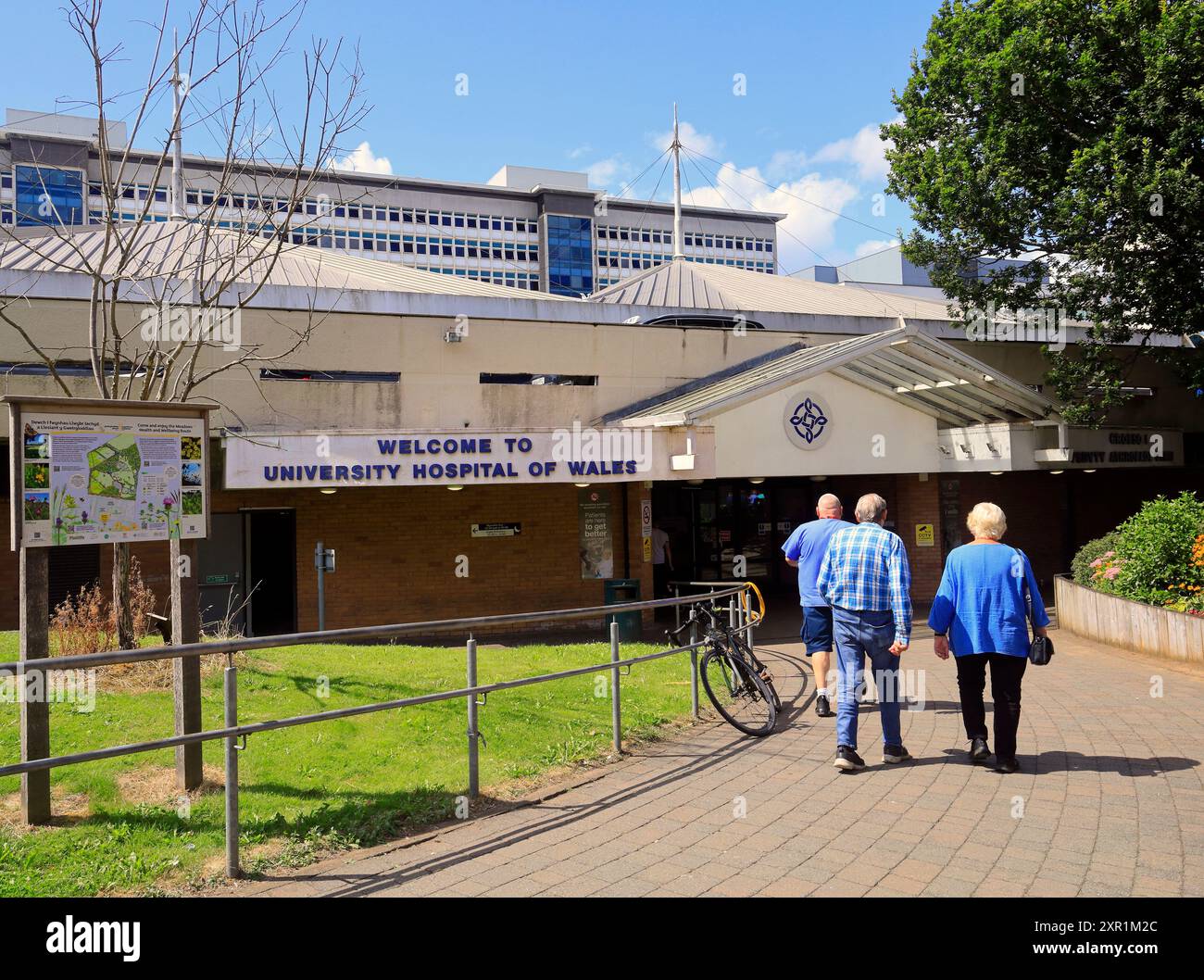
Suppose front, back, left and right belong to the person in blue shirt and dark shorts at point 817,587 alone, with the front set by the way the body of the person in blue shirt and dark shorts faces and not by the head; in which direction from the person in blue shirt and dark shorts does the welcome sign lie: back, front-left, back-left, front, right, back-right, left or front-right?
front-left

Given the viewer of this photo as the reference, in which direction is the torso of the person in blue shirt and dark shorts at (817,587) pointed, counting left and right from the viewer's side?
facing away from the viewer

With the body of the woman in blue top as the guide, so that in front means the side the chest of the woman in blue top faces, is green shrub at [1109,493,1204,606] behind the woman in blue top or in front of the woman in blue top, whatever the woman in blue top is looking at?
in front

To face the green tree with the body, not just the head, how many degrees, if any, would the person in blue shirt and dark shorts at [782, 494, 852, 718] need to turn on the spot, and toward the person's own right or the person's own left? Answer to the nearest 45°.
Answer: approximately 45° to the person's own right

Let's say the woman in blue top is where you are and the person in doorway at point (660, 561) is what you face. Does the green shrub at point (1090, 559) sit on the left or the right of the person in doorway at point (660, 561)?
right

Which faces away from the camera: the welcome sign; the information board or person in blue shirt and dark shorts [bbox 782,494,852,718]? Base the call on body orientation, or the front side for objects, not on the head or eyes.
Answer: the person in blue shirt and dark shorts

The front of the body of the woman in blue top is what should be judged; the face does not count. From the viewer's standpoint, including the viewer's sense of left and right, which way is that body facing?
facing away from the viewer

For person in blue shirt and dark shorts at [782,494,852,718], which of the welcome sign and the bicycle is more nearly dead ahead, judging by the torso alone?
the welcome sign

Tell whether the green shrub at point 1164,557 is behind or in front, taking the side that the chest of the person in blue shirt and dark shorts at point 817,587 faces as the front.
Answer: in front

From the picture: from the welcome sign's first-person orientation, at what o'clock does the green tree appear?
The green tree is roughly at 9 o'clock from the welcome sign.

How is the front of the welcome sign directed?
toward the camera

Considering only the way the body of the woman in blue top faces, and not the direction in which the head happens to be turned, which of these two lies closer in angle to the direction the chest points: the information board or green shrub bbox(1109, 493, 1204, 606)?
the green shrub

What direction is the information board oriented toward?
toward the camera

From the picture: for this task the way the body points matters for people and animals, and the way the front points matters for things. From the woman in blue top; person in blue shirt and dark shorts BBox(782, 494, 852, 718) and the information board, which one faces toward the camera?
the information board

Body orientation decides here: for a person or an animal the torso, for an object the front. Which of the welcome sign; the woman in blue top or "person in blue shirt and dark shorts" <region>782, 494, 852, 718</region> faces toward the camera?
the welcome sign
